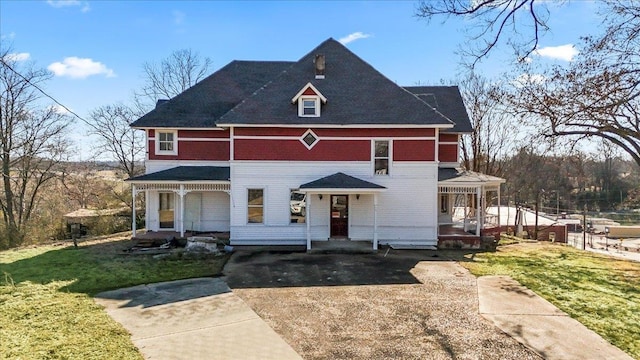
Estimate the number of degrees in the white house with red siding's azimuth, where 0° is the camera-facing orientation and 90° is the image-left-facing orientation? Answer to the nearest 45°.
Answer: approximately 0°
